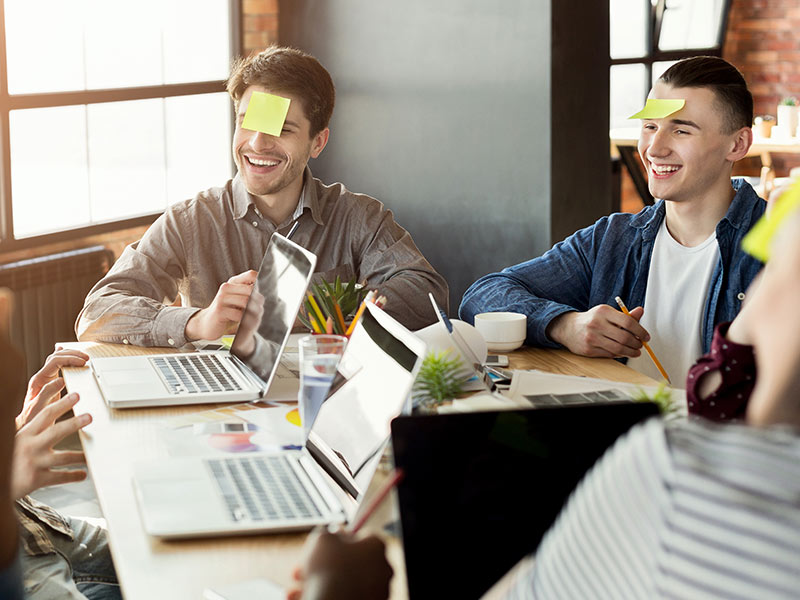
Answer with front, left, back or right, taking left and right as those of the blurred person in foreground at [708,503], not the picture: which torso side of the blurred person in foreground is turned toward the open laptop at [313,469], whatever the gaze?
front

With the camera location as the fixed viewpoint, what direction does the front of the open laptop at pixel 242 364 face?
facing to the left of the viewer

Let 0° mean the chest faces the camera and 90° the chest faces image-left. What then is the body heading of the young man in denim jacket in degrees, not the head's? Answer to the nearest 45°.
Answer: approximately 45°

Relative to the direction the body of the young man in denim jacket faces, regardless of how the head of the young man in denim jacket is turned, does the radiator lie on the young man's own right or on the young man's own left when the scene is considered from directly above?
on the young man's own right

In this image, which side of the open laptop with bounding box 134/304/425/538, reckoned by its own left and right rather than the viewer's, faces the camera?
left

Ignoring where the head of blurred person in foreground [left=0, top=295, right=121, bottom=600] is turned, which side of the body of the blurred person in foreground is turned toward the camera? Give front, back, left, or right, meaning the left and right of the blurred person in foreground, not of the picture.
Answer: right
